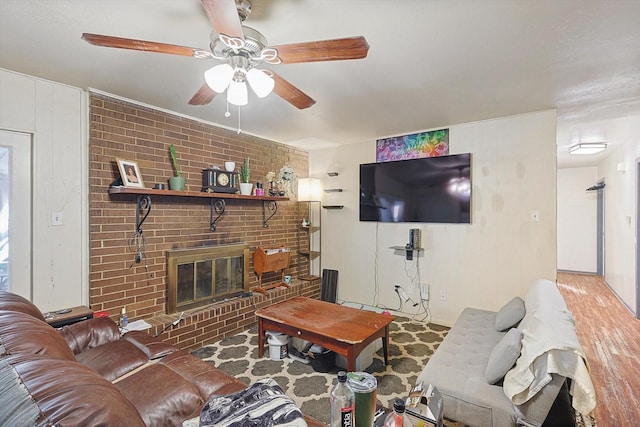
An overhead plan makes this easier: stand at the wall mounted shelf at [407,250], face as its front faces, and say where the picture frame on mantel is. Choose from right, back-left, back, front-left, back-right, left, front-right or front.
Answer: front-right

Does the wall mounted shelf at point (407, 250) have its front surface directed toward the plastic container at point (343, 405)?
yes

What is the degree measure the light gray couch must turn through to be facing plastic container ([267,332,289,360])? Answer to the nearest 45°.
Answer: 0° — it already faces it

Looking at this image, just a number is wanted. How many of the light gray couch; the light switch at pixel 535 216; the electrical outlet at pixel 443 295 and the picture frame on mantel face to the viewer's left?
1

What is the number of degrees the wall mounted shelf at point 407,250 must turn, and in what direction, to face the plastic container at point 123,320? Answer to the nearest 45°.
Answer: approximately 45° to its right

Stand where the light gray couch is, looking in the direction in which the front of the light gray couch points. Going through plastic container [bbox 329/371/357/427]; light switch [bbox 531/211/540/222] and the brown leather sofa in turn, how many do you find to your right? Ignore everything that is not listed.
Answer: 1

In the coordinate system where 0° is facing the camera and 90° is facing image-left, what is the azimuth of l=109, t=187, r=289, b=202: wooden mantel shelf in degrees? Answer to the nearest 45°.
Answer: approximately 315°

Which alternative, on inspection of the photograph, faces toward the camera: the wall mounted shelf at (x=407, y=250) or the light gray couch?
the wall mounted shelf

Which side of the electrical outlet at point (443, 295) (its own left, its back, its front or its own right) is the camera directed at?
front

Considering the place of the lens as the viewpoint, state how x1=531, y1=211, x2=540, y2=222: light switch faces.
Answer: facing the viewer

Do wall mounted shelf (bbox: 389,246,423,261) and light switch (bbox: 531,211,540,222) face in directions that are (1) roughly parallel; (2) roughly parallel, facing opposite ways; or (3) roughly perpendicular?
roughly parallel

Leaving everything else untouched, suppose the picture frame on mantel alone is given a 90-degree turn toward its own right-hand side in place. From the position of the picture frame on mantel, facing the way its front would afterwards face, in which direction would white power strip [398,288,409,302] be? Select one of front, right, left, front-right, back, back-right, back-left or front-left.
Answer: back-left

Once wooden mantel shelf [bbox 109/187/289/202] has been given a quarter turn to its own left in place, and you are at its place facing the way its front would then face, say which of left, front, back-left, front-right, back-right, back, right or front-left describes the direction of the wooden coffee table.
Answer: right

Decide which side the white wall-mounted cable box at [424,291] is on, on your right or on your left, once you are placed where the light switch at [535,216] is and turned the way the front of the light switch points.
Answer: on your right

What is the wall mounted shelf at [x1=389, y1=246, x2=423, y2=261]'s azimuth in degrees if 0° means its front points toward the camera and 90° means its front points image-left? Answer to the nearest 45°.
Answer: approximately 0°

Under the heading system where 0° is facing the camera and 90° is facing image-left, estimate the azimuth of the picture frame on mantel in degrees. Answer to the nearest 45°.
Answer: approximately 315°

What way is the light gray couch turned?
to the viewer's left
